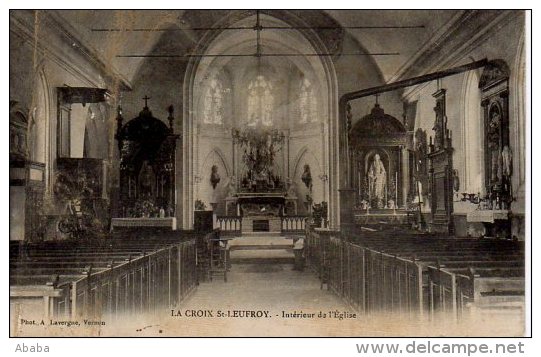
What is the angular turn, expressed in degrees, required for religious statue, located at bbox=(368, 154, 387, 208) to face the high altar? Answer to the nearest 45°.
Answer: approximately 135° to its right

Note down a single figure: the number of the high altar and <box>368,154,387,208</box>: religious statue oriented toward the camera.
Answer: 2

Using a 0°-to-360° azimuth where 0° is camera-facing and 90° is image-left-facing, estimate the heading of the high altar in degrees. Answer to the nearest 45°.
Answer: approximately 0°

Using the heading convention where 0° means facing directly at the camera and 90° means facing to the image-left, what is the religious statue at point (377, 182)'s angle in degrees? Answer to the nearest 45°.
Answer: approximately 0°

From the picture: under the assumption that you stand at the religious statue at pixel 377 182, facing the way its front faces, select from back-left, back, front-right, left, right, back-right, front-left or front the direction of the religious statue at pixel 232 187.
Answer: back-right
